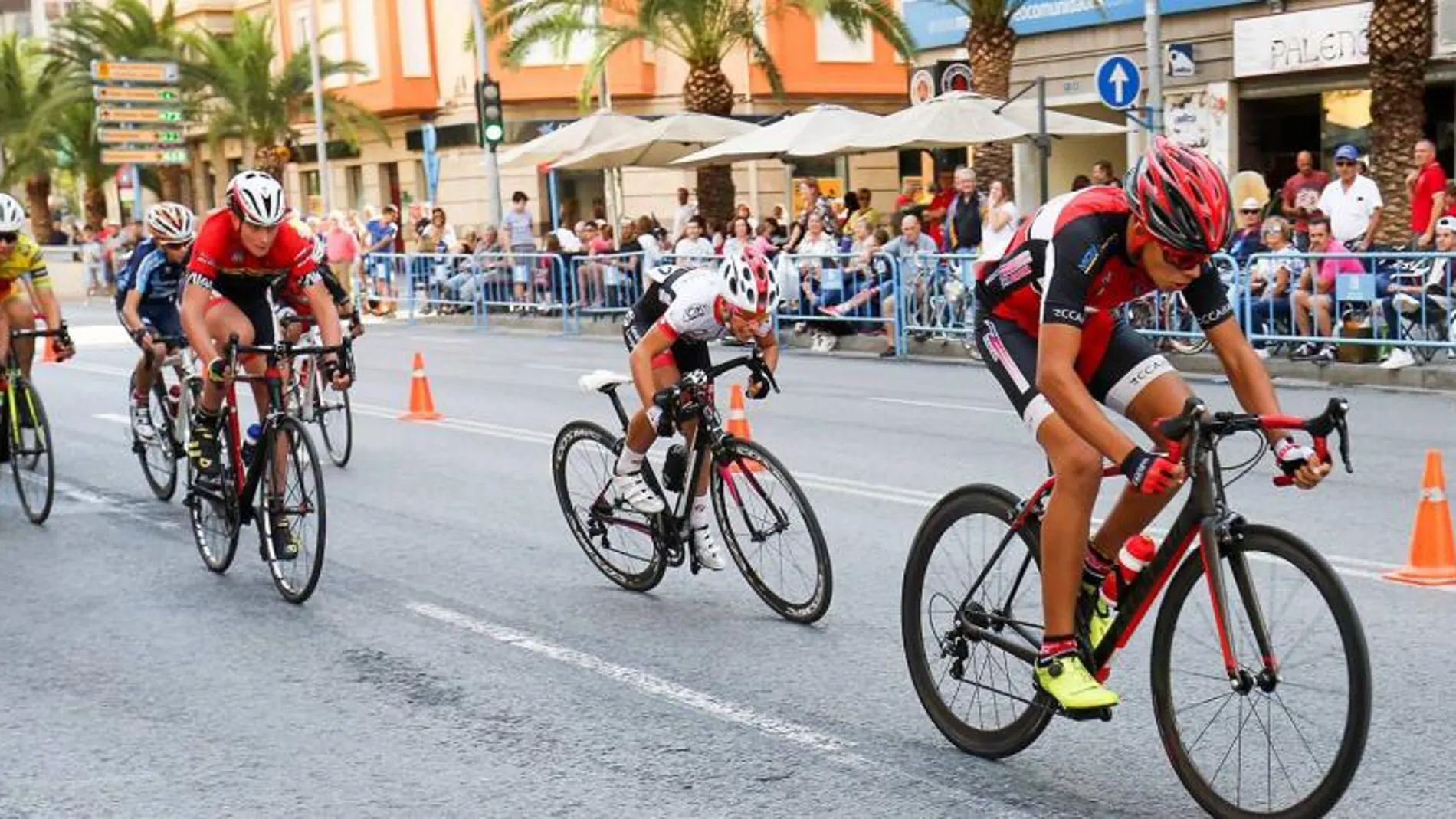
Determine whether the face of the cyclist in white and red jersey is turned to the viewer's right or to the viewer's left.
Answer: to the viewer's right

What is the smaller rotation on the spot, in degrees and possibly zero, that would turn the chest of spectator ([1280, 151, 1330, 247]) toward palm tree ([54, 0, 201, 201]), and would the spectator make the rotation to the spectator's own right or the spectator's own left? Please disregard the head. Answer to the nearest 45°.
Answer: approximately 135° to the spectator's own right

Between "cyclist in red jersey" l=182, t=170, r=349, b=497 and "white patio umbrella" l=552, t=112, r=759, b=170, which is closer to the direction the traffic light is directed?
the cyclist in red jersey

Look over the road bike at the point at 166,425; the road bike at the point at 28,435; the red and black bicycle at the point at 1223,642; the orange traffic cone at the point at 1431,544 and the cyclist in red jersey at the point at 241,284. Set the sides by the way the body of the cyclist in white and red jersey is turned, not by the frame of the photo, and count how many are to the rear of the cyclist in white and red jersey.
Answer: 3

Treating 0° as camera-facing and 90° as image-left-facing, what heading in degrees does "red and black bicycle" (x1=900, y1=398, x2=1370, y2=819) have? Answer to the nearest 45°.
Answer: approximately 315°

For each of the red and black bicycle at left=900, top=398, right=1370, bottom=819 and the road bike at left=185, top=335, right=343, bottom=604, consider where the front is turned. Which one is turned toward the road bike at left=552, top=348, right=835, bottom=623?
the road bike at left=185, top=335, right=343, bottom=604

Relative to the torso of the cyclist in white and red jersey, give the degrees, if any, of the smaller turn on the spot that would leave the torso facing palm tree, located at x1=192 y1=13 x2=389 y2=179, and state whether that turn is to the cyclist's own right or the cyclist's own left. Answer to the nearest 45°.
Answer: approximately 135° to the cyclist's own left

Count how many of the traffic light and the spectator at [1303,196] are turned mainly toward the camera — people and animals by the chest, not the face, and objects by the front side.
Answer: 2

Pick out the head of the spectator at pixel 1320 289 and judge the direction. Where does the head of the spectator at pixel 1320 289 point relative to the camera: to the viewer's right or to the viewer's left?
to the viewer's left

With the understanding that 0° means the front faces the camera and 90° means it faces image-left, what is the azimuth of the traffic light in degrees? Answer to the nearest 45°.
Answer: approximately 0°

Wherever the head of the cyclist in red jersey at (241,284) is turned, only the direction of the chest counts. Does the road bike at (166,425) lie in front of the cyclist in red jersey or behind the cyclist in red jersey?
behind

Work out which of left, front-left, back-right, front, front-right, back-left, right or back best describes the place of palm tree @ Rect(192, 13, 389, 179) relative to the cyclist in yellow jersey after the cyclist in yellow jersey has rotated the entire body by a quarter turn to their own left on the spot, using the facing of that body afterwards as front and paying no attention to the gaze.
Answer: front-left

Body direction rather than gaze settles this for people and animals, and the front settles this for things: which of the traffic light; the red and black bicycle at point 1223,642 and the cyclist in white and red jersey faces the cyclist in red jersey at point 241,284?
the traffic light

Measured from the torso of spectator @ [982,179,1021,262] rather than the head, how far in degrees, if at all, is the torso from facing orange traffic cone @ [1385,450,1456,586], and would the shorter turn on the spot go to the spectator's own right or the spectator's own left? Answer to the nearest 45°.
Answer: approximately 45° to the spectator's own left
